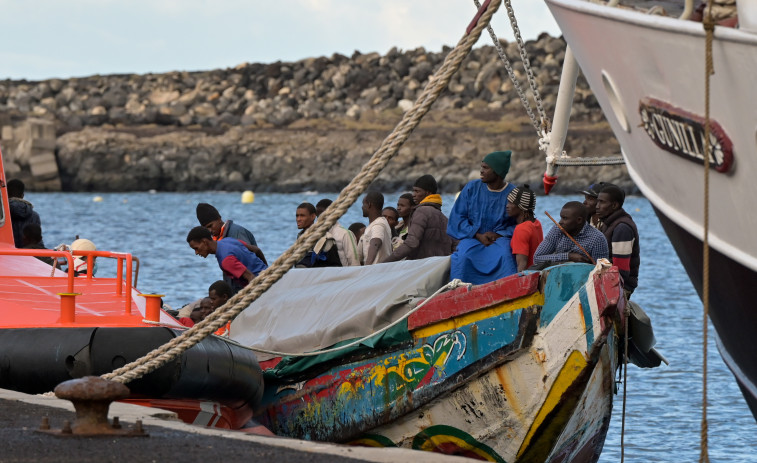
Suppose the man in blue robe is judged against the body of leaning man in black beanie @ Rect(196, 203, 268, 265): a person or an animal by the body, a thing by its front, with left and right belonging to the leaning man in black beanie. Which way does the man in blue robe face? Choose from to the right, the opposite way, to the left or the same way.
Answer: to the left

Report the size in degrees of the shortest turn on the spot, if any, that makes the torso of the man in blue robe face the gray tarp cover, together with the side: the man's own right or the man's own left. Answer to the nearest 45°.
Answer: approximately 90° to the man's own right

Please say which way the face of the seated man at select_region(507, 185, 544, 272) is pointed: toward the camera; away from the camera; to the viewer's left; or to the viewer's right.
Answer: to the viewer's left

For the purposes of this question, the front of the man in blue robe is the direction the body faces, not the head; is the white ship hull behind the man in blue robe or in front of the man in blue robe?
in front

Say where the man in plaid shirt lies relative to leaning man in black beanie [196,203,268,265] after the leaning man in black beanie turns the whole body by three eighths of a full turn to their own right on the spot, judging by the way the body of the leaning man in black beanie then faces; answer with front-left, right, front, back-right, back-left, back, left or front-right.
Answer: right

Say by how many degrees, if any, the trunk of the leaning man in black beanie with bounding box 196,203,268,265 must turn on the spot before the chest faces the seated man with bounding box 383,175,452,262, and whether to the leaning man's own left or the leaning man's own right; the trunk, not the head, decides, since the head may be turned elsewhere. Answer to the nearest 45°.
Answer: approximately 180°

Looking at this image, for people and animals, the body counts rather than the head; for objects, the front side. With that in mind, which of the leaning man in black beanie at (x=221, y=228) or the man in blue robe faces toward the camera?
the man in blue robe

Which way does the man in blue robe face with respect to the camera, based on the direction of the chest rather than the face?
toward the camera

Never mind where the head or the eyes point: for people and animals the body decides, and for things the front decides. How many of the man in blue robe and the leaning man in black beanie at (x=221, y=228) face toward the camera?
1
